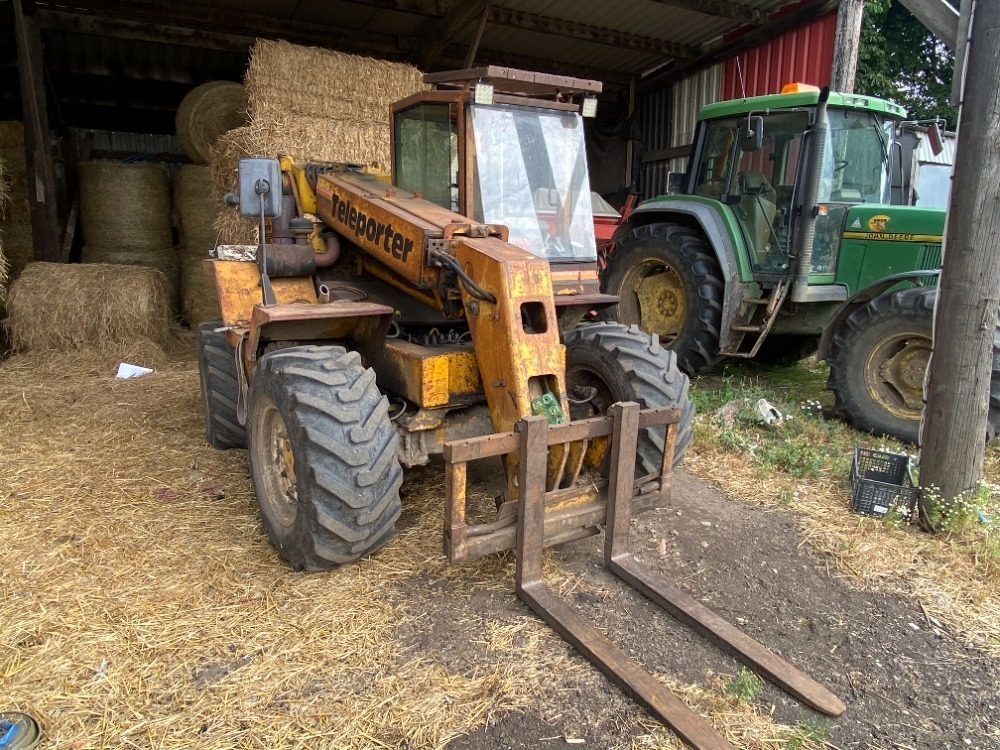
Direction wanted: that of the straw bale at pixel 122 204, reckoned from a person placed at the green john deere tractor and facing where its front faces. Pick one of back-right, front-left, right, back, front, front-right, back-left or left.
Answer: back-right

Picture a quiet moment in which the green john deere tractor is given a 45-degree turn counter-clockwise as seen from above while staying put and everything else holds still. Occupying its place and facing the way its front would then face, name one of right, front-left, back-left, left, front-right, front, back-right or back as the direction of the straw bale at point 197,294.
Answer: back

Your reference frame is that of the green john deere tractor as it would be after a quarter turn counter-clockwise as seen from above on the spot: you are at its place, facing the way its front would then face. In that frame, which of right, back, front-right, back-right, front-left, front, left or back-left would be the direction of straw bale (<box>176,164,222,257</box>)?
back-left

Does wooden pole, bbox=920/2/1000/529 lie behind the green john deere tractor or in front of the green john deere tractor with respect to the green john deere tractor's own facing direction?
in front

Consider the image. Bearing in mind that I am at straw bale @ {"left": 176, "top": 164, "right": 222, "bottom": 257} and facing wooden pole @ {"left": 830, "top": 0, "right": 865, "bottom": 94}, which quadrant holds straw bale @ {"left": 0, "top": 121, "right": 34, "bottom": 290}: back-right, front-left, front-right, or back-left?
back-right

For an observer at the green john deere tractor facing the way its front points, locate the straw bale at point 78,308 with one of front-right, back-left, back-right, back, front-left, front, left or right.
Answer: back-right

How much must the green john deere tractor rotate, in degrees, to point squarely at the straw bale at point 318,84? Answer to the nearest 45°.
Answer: approximately 135° to its right

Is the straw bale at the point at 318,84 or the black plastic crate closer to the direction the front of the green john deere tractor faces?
the black plastic crate

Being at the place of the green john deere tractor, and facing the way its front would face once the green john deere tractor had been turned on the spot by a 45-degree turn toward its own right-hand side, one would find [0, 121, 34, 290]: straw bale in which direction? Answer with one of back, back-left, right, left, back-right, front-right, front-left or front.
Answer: right

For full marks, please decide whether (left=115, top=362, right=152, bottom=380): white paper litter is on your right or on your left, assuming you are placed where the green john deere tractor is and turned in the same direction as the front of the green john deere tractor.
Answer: on your right

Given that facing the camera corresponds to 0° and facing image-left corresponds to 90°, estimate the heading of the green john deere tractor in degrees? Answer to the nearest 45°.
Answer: approximately 315°

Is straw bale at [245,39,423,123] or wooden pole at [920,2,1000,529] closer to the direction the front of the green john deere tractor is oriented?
the wooden pole

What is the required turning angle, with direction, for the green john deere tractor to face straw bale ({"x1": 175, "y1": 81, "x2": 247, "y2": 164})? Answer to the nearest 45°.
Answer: approximately 135° to its right

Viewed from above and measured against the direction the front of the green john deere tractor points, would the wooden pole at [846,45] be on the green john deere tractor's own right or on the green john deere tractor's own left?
on the green john deere tractor's own left
